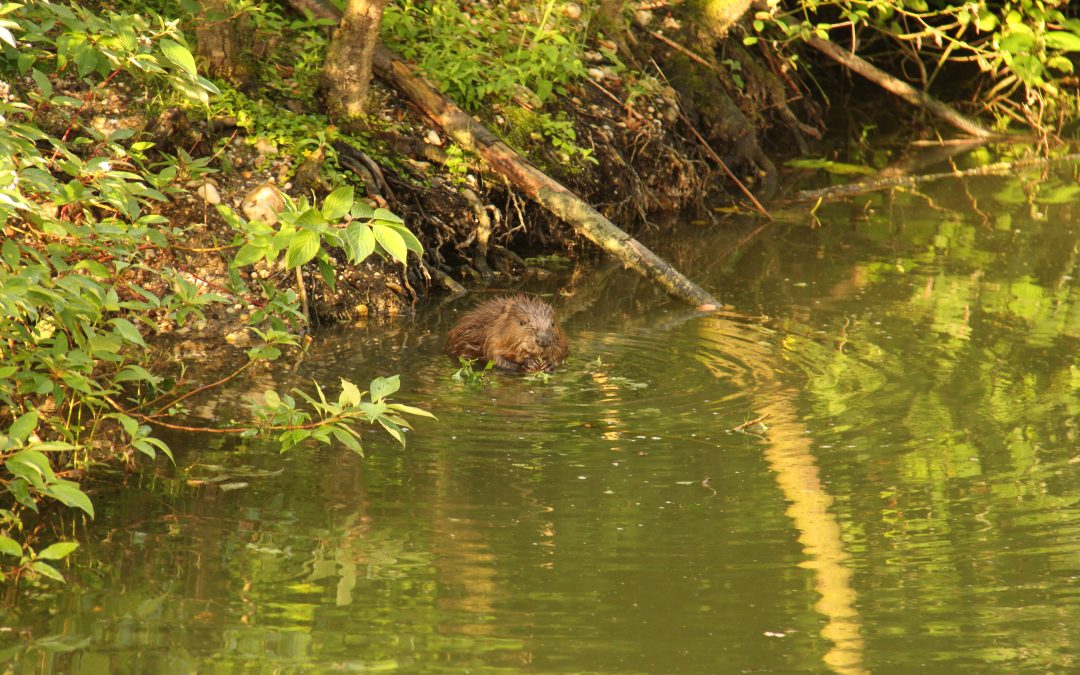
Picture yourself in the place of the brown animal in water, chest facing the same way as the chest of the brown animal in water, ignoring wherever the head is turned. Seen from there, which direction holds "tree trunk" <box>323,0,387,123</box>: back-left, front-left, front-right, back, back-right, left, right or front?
back

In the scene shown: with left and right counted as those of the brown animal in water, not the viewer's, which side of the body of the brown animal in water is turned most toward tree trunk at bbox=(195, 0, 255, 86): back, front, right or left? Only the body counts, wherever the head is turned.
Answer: back

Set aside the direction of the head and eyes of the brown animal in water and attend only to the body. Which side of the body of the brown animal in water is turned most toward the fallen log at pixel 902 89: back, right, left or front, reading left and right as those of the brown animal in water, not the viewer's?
left

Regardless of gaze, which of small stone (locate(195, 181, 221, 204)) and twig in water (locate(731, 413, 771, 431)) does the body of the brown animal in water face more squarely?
the twig in water

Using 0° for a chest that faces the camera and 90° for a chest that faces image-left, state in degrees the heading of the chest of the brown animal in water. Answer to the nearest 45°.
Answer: approximately 315°

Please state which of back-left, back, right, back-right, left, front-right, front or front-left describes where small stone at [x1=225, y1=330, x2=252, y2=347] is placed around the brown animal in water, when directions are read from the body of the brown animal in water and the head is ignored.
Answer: back-right

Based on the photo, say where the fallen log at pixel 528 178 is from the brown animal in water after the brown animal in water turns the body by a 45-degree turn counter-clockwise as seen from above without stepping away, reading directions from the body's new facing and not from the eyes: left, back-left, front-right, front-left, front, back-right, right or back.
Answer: left
